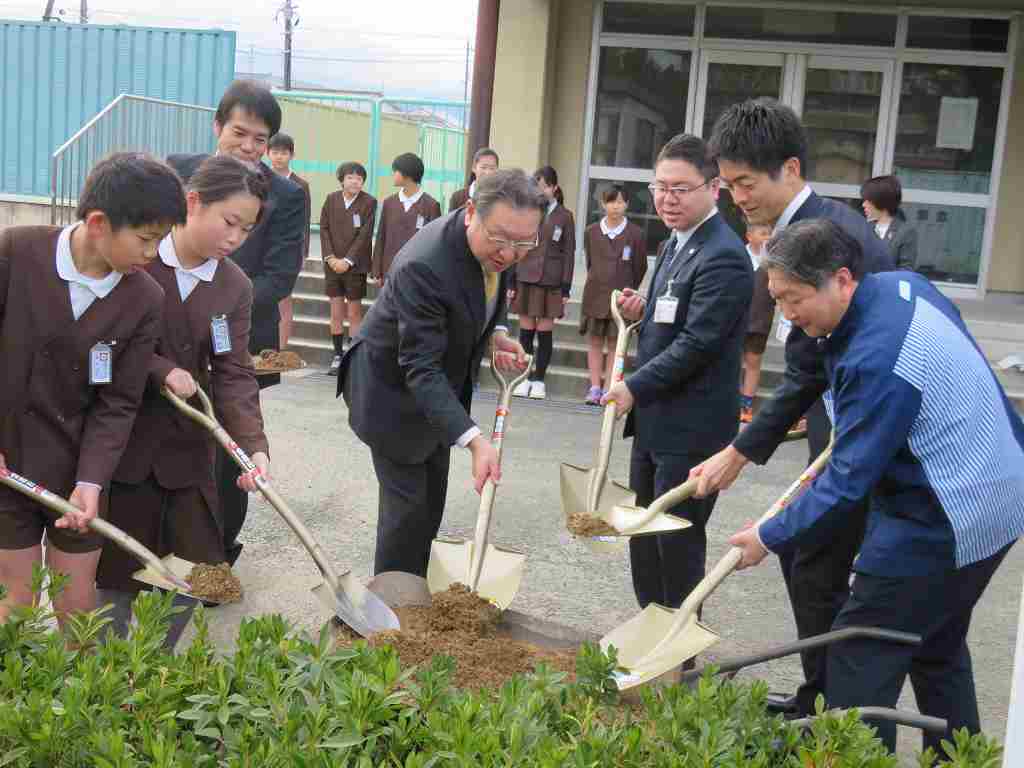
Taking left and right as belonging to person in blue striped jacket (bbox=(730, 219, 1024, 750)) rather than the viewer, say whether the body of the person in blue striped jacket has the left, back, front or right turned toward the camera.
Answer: left

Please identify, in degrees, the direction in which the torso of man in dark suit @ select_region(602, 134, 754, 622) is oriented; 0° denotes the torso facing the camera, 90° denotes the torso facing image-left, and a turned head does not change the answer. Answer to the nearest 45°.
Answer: approximately 45°

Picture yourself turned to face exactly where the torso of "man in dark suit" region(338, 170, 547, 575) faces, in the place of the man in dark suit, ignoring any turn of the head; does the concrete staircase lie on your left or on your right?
on your left

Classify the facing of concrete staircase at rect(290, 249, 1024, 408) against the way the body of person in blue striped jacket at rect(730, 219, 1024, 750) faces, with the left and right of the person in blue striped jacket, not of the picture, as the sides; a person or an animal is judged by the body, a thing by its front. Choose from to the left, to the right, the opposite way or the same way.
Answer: to the left

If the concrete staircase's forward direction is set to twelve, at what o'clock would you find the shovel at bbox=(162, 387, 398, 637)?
The shovel is roughly at 12 o'clock from the concrete staircase.

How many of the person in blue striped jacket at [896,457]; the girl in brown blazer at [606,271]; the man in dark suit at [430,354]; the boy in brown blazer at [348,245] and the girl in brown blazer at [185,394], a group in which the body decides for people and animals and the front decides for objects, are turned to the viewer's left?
1

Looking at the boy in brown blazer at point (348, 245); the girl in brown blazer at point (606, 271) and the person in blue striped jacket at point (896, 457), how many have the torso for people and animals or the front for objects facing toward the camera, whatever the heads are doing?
2

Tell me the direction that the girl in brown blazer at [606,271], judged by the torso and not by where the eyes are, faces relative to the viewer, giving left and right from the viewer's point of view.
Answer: facing the viewer

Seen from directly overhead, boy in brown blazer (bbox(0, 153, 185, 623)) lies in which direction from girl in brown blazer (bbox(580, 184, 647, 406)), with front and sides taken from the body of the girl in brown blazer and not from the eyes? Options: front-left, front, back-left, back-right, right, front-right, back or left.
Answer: front

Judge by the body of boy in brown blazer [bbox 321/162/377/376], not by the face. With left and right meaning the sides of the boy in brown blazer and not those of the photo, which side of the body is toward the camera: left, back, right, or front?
front

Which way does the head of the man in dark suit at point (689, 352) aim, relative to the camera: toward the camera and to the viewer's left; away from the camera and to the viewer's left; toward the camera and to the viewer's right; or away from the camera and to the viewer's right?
toward the camera and to the viewer's left

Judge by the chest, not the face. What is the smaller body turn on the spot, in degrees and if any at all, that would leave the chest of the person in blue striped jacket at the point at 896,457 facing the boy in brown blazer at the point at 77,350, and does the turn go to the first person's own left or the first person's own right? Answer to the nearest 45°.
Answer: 0° — they already face them

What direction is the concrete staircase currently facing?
toward the camera

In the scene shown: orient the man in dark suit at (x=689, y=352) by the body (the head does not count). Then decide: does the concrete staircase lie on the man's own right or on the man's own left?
on the man's own right

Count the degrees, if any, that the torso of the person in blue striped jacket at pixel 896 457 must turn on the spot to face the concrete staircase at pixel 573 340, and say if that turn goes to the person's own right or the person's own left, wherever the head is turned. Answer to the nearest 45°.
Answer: approximately 90° to the person's own right

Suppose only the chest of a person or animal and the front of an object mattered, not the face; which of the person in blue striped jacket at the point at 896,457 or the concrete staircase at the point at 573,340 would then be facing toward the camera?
the concrete staircase

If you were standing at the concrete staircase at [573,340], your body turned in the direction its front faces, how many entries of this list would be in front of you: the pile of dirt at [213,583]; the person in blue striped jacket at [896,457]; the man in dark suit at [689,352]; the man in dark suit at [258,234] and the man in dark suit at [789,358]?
5

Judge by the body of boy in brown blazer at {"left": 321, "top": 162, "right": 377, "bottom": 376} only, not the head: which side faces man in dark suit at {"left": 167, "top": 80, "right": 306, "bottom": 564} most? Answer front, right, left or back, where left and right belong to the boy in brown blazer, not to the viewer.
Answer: front

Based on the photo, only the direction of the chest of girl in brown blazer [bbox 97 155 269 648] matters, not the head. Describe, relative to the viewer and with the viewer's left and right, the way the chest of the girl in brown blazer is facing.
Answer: facing the viewer and to the right of the viewer
